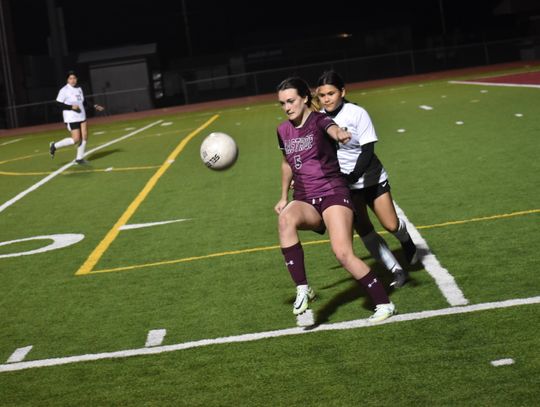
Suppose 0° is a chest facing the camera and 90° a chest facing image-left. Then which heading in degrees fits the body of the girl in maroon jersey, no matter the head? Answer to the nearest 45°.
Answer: approximately 45°

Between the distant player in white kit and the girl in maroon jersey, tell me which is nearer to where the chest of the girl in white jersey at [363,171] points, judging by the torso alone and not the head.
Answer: the girl in maroon jersey

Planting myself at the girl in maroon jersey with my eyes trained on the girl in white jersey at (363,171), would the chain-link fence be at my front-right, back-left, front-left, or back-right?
front-left

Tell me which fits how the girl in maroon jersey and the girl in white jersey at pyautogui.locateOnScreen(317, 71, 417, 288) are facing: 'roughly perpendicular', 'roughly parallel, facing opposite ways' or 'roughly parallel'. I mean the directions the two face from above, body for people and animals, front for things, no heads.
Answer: roughly parallel

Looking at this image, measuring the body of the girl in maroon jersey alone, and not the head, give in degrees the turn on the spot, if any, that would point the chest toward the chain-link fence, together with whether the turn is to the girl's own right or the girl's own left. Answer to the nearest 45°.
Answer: approximately 135° to the girl's own right

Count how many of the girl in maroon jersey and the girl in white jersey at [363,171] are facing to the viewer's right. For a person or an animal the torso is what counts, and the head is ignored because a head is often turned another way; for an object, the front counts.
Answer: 0

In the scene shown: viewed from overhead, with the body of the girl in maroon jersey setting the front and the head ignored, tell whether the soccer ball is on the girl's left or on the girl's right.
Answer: on the girl's right

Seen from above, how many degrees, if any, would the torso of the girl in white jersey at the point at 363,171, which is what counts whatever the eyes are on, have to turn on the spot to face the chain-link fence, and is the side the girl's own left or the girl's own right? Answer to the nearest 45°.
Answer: approximately 135° to the girl's own right

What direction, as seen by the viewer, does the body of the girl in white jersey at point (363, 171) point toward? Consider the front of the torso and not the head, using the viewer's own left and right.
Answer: facing the viewer and to the left of the viewer

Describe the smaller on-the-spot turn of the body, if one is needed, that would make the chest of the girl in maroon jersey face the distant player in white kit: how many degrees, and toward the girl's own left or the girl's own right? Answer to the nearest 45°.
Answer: approximately 135° to the girl's own right

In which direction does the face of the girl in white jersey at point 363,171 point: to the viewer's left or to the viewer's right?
to the viewer's left

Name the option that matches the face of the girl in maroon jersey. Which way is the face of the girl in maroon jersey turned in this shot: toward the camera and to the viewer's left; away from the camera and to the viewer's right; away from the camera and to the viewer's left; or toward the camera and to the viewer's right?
toward the camera and to the viewer's left

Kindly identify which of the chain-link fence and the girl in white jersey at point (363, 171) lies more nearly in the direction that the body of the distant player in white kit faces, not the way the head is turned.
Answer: the girl in white jersey
